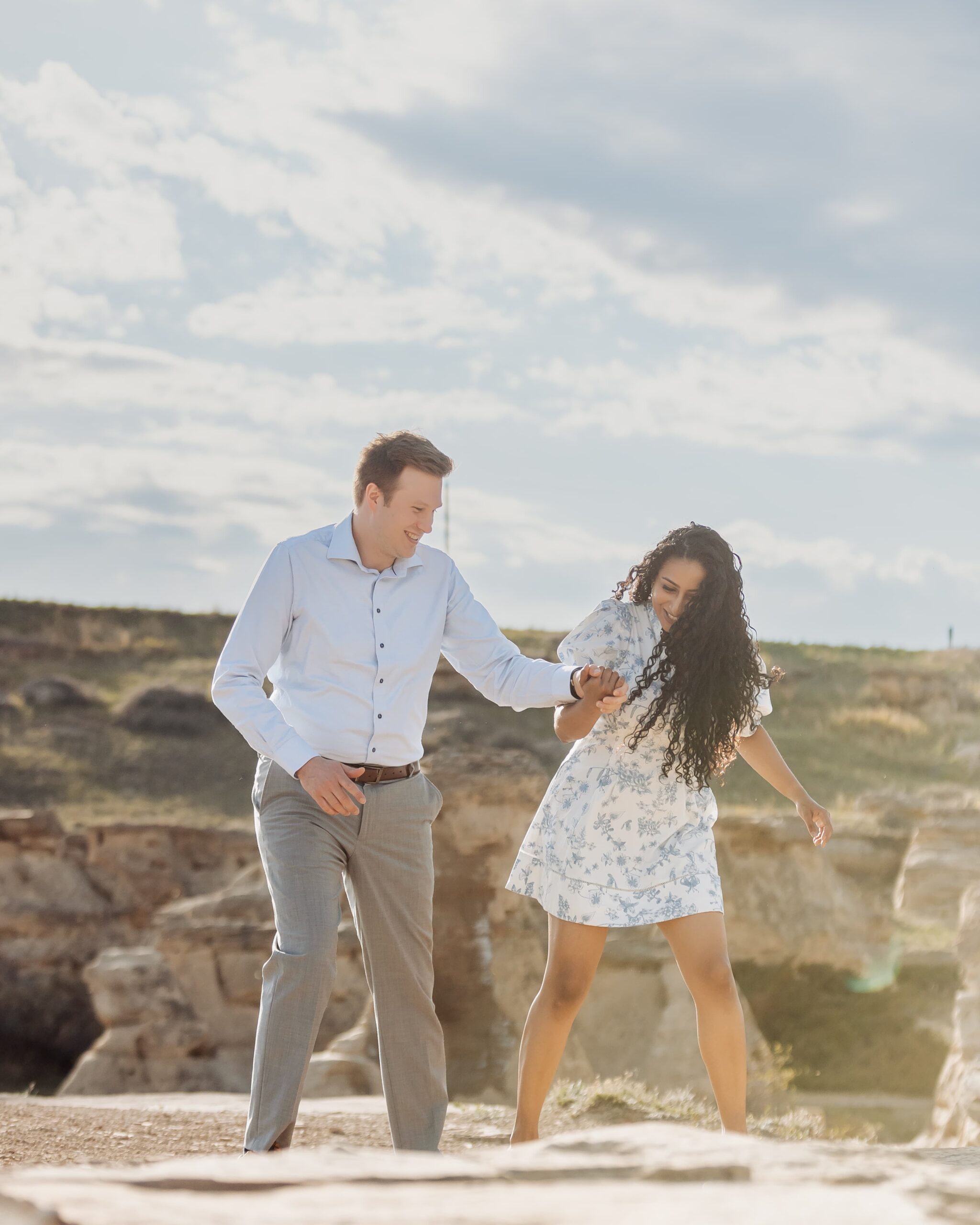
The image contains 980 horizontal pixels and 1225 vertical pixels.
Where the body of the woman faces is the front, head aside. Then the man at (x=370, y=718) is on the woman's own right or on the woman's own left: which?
on the woman's own right

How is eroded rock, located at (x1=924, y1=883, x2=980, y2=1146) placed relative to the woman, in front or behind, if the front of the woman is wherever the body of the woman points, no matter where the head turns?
behind

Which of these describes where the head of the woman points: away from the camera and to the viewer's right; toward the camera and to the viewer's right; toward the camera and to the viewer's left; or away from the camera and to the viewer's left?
toward the camera and to the viewer's left

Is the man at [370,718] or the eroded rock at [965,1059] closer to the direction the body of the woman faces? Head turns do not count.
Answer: the man

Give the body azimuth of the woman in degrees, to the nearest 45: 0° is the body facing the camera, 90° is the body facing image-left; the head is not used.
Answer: approximately 0°
